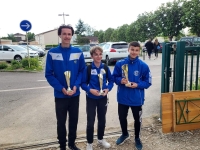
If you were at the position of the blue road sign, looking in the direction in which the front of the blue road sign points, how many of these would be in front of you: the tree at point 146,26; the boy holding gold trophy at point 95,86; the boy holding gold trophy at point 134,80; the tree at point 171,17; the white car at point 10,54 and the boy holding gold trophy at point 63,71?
3

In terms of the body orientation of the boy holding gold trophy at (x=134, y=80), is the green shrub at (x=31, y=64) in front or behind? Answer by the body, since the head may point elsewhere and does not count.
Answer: behind

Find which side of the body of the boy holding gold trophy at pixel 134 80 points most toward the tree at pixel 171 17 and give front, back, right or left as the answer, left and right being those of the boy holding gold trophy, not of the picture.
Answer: back

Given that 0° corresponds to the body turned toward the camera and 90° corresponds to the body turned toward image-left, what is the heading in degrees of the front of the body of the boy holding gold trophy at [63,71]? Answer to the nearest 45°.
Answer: approximately 0°

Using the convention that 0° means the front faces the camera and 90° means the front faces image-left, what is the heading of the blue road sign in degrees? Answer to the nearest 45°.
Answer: approximately 0°
